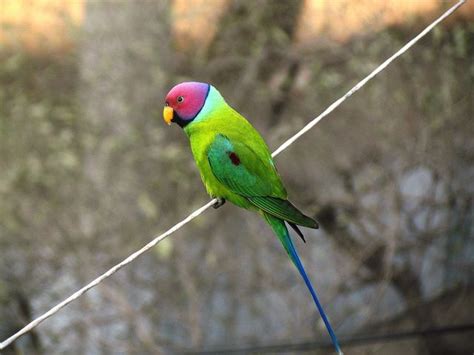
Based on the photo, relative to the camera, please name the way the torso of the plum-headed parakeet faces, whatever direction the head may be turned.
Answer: to the viewer's left
